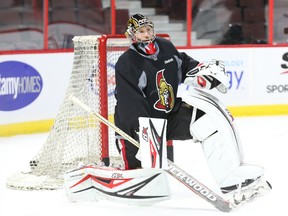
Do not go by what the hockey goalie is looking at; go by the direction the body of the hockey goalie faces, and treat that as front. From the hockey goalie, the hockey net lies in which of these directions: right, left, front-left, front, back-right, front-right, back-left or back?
back

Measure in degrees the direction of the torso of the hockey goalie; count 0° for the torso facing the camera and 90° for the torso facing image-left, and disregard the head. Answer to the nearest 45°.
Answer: approximately 315°
